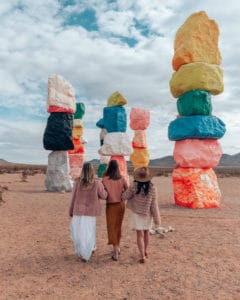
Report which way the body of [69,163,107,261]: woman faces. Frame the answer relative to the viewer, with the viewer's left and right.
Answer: facing away from the viewer

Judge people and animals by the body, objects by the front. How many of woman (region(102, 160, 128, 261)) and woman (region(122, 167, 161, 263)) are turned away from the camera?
2

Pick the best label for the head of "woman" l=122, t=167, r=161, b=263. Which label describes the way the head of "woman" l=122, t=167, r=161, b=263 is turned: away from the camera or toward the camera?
away from the camera

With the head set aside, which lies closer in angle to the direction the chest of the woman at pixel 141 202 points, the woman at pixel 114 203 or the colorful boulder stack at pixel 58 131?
the colorful boulder stack

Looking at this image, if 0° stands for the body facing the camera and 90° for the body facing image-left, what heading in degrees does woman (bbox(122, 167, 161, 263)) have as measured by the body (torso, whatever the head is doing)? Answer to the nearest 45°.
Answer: approximately 180°

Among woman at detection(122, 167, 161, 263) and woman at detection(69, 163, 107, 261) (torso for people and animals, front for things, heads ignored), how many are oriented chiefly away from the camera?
2

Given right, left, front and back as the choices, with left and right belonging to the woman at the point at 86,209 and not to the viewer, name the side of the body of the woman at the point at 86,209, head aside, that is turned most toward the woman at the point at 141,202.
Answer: right

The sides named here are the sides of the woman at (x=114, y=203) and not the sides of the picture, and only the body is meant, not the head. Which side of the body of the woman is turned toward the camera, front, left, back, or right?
back
